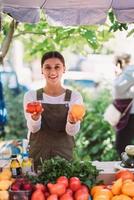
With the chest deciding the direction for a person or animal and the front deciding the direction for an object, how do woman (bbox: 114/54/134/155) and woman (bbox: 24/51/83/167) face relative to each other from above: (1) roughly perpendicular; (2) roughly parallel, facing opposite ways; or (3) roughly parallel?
roughly perpendicular

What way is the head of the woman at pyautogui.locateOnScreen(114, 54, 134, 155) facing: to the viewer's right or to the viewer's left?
to the viewer's left

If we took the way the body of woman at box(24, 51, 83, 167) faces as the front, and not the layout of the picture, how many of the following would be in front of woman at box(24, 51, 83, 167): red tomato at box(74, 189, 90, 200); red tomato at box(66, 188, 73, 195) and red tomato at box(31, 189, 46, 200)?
3

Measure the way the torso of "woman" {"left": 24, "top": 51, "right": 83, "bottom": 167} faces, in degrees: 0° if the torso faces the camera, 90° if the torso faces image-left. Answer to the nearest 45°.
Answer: approximately 0°

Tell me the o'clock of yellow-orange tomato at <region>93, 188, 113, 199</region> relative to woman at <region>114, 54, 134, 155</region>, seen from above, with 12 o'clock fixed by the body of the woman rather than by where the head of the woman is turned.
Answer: The yellow-orange tomato is roughly at 9 o'clock from the woman.

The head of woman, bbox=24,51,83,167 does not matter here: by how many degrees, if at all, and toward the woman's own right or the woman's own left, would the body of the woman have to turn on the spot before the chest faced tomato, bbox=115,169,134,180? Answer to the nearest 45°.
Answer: approximately 45° to the woman's own left

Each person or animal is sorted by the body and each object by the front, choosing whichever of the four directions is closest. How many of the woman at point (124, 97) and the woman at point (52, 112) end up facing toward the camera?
1

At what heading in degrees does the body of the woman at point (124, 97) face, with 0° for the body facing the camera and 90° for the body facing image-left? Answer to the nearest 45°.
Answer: approximately 90°
